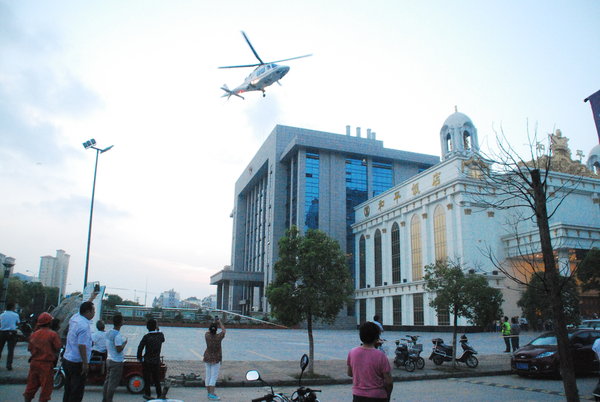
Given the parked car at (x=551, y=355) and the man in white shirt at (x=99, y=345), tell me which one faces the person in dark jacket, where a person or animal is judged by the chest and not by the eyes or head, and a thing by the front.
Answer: the parked car

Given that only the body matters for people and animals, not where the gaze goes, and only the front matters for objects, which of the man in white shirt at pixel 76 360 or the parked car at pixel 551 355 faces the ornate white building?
the man in white shirt

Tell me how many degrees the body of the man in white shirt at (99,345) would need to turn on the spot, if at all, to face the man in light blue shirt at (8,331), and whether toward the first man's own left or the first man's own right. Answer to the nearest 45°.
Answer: approximately 45° to the first man's own left

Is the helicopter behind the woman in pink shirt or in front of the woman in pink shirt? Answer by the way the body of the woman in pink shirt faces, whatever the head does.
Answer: in front

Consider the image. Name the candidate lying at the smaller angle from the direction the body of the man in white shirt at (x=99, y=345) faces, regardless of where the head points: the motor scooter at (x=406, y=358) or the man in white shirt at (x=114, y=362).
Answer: the motor scooter

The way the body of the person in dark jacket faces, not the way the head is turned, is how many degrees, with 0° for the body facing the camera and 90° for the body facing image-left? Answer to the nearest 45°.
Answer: approximately 180°

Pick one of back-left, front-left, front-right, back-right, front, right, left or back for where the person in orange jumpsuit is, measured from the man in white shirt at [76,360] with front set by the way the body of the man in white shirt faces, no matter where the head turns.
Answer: left

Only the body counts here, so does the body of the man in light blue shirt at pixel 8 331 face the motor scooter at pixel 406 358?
no

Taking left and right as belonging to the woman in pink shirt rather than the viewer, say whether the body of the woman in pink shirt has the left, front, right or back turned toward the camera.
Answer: back

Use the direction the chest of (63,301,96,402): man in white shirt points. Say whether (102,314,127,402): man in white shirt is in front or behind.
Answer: in front

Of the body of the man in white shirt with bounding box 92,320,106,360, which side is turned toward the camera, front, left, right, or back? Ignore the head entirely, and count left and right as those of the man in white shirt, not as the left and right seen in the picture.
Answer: back

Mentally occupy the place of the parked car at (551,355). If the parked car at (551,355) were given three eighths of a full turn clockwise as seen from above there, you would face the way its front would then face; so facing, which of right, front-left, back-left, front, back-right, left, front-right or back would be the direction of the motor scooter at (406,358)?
left
